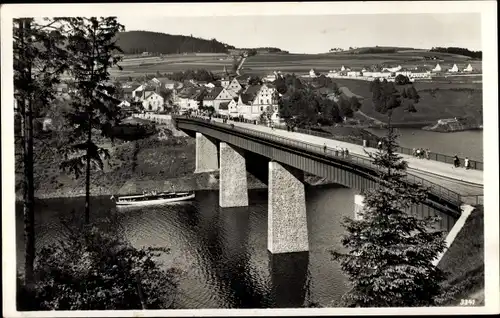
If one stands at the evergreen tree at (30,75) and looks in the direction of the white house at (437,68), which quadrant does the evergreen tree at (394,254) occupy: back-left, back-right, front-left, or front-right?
front-right

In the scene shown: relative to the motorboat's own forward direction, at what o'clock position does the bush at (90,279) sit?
The bush is roughly at 3 o'clock from the motorboat.

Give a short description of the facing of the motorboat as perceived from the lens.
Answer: facing to the right of the viewer

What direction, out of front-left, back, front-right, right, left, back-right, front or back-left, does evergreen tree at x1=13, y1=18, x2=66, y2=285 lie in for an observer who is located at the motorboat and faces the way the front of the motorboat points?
right

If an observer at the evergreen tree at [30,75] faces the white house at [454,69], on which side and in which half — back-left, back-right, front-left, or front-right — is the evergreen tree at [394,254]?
front-right
